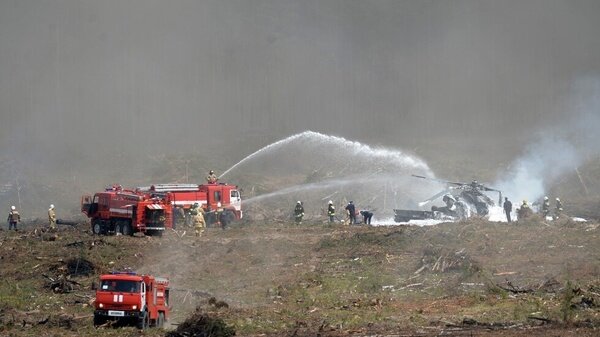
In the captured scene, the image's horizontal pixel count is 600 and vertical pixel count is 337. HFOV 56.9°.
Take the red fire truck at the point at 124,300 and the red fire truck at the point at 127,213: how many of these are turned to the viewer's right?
0

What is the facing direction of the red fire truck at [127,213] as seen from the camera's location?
facing away from the viewer and to the left of the viewer

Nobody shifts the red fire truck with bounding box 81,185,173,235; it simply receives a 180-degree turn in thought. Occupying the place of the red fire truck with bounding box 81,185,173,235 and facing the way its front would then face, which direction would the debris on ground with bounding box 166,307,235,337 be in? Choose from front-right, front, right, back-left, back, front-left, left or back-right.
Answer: front-right

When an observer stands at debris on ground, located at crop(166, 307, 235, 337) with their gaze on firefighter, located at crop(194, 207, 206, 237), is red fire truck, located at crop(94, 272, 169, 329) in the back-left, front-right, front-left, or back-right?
front-left

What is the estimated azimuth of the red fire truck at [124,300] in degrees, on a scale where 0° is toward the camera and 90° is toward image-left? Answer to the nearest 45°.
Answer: approximately 45°

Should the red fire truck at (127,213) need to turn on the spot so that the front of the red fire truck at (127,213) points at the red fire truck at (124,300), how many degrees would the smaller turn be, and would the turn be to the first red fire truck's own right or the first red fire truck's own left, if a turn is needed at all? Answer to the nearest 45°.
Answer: approximately 135° to the first red fire truck's own left

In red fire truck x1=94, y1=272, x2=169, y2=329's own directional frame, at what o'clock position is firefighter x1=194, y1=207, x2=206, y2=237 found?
The firefighter is roughly at 5 o'clock from the red fire truck.

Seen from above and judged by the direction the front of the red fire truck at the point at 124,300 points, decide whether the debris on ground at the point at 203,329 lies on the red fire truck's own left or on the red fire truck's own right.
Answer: on the red fire truck's own left

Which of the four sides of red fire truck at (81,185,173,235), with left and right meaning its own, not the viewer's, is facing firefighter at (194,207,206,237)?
back

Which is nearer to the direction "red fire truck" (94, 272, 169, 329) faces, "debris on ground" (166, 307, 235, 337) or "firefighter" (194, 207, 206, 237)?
the debris on ground

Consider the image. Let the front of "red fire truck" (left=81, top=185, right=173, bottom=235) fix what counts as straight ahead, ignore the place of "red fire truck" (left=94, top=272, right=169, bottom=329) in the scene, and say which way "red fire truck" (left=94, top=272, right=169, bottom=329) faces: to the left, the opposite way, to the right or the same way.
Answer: to the left
